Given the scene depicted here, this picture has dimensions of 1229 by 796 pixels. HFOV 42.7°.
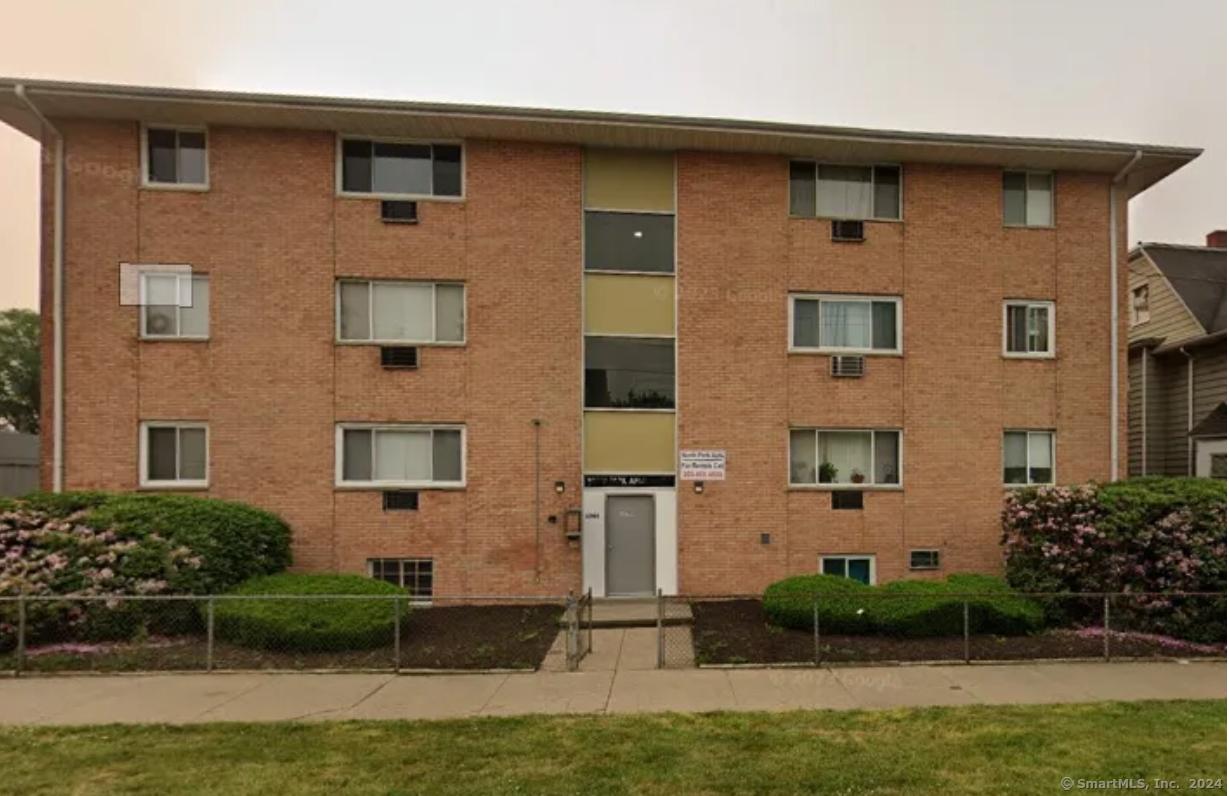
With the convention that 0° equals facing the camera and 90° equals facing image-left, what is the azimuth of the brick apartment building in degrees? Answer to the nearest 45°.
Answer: approximately 0°

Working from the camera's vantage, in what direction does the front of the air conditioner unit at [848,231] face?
facing the viewer

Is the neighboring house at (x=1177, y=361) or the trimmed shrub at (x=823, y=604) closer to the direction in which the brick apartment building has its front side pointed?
the trimmed shrub

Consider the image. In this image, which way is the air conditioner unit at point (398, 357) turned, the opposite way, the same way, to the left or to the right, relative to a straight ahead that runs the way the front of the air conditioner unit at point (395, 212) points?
the same way

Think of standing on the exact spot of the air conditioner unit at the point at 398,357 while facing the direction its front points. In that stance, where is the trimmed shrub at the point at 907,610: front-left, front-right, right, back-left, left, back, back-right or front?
front-left

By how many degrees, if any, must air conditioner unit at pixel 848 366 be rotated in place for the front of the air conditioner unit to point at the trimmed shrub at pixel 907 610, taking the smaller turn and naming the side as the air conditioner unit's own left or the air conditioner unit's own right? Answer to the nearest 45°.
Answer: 0° — it already faces it

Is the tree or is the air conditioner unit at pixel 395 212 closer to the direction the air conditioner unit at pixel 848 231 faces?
the air conditioner unit

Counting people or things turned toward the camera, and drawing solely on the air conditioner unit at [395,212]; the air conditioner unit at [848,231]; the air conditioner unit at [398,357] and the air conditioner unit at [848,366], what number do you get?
4

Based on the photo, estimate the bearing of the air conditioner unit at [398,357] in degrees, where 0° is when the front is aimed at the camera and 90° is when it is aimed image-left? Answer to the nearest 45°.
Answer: approximately 0°
